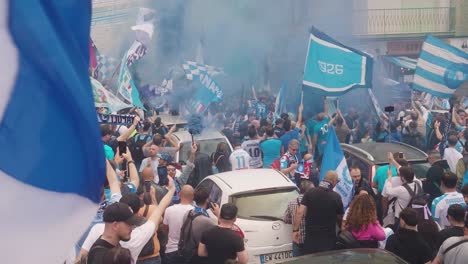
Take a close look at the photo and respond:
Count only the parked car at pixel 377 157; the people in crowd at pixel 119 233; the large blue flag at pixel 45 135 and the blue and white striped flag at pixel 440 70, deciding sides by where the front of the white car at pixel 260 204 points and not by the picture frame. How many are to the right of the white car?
2

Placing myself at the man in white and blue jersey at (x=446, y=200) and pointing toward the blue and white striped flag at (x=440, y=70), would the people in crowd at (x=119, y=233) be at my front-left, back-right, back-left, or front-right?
back-left

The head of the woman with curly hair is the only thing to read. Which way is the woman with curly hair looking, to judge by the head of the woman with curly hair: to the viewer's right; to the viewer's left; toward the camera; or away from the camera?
away from the camera
